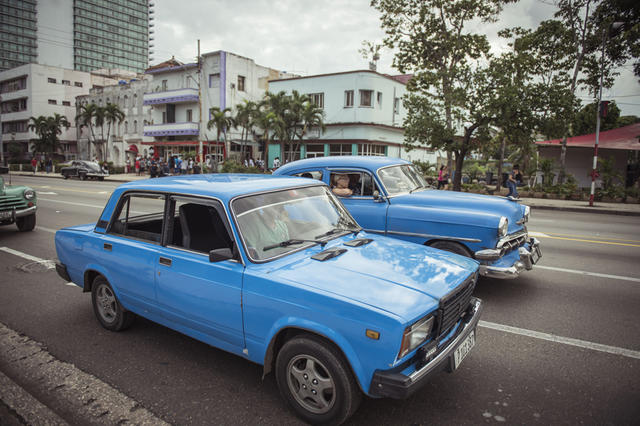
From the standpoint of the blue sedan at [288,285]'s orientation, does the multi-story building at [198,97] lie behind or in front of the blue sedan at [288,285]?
behind

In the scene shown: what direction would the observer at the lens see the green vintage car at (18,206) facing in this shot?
facing the viewer and to the right of the viewer

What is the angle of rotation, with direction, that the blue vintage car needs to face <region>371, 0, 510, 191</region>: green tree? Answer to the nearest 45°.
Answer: approximately 135° to its left

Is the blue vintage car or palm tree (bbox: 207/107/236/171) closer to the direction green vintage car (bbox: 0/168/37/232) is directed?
the blue vintage car

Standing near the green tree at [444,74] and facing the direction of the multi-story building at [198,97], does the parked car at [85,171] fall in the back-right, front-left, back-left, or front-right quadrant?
front-left

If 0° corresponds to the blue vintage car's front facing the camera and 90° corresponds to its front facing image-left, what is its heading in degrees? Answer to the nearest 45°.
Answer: approximately 315°

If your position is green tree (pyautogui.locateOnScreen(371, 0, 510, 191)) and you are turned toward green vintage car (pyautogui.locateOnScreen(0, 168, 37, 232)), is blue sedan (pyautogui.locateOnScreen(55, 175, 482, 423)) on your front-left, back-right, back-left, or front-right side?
front-left

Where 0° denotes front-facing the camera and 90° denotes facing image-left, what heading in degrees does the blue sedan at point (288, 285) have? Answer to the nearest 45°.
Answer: approximately 315°

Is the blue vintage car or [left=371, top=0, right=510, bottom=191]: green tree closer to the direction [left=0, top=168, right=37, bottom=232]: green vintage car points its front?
the blue vintage car

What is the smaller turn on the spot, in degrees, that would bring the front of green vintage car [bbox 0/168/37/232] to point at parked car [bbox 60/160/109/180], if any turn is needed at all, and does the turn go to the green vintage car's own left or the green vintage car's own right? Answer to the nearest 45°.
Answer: approximately 135° to the green vintage car's own left

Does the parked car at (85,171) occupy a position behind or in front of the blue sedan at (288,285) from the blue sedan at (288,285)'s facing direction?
behind

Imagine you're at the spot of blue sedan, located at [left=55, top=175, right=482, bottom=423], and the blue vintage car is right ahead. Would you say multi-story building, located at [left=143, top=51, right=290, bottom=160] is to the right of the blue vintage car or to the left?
left
